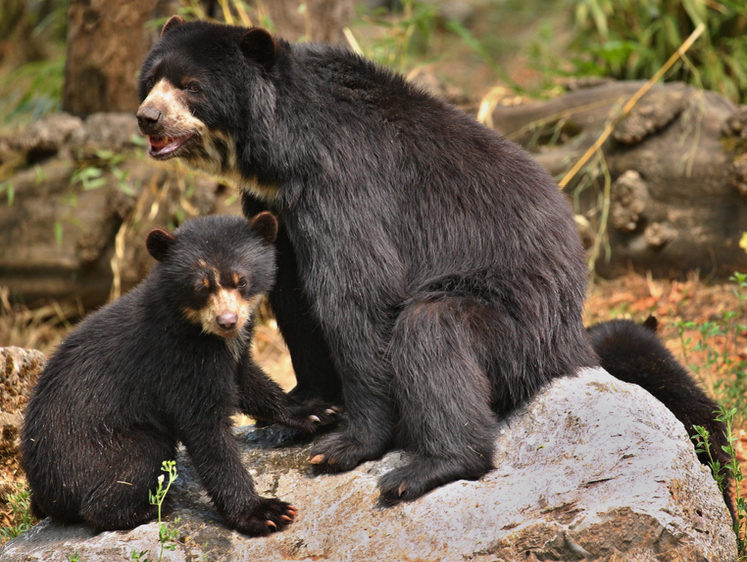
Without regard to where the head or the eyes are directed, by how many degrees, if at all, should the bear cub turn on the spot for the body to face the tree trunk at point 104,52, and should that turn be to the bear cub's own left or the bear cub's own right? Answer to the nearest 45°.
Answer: approximately 135° to the bear cub's own left

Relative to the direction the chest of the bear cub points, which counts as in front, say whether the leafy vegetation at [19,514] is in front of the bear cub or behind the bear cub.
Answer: behind

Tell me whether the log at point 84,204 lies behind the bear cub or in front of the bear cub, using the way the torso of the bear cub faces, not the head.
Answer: behind

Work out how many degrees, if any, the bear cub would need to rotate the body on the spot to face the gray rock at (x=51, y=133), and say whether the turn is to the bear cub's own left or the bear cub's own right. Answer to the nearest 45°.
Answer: approximately 135° to the bear cub's own left

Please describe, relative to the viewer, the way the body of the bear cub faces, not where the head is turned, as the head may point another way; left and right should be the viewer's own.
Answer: facing the viewer and to the right of the viewer
